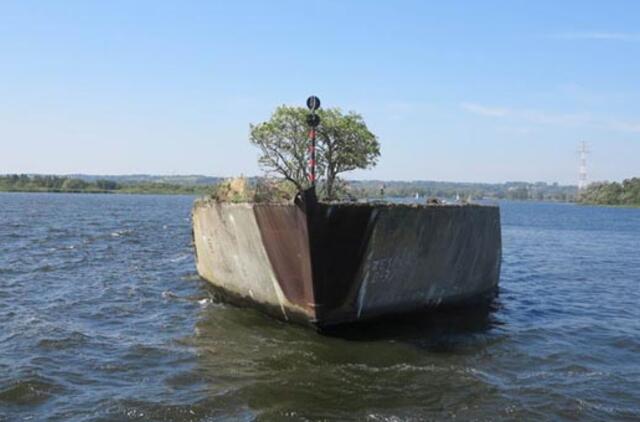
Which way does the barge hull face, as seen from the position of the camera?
facing the viewer
